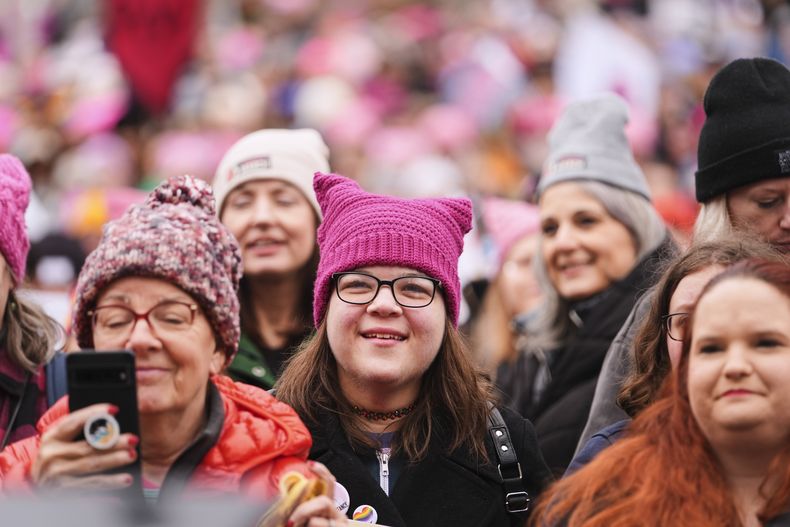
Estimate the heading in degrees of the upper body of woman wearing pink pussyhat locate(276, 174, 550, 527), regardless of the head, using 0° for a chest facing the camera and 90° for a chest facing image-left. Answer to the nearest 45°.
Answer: approximately 0°

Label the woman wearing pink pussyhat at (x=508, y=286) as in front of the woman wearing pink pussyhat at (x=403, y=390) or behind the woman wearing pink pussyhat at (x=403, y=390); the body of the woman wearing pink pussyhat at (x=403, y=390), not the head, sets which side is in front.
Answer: behind

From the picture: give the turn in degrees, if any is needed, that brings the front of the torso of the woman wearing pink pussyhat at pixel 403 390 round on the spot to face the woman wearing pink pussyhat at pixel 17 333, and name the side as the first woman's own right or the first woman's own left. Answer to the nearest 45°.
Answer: approximately 90° to the first woman's own right
